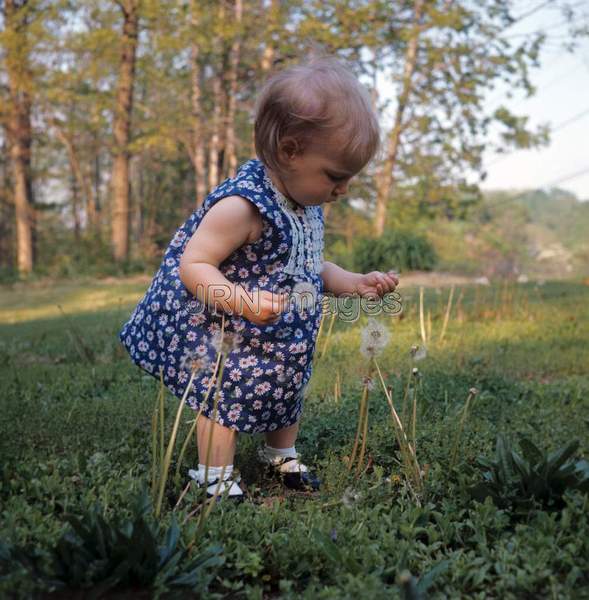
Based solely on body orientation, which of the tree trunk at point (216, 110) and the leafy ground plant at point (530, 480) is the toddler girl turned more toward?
the leafy ground plant

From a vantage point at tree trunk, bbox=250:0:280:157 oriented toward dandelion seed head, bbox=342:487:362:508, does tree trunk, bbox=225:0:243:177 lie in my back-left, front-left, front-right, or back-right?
back-right

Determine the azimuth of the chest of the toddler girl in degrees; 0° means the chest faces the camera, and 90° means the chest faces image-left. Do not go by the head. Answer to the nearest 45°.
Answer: approximately 315°

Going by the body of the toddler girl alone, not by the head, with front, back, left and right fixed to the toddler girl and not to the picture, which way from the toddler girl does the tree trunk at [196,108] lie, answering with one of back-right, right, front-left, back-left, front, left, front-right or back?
back-left

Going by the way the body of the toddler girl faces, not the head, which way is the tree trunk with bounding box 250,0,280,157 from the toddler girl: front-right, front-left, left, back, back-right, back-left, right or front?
back-left

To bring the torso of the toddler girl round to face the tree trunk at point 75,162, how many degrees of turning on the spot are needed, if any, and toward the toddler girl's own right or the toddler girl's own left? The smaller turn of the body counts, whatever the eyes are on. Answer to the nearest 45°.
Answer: approximately 135° to the toddler girl's own left

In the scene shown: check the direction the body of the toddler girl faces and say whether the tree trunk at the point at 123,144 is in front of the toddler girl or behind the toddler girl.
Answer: behind

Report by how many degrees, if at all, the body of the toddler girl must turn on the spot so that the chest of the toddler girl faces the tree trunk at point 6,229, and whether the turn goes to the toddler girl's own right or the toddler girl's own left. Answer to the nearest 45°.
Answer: approximately 135° to the toddler girl's own left
